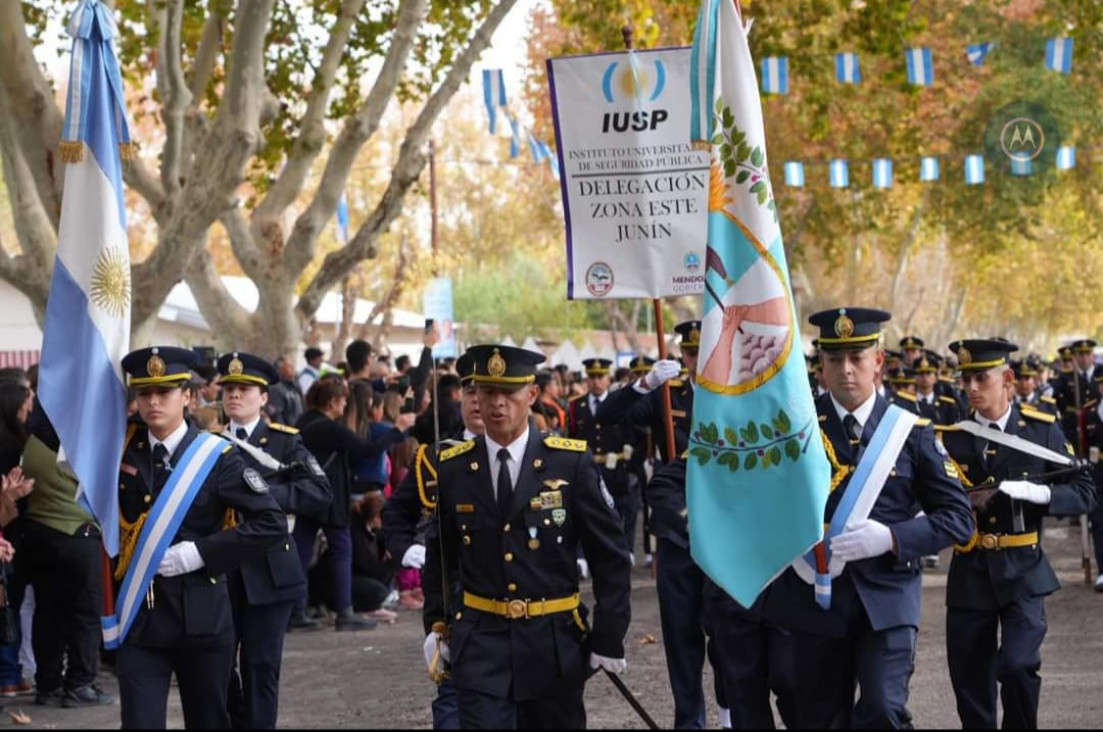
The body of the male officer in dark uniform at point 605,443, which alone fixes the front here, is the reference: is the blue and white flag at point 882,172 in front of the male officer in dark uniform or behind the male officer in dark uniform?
behind

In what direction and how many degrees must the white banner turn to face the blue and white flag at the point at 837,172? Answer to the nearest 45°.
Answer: approximately 180°

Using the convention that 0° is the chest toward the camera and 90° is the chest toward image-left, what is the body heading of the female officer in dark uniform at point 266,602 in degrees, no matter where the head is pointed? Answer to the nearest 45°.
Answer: approximately 45°

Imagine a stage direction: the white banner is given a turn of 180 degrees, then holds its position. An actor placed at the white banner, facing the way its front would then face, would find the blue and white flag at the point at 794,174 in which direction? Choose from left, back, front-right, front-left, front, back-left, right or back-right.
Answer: front

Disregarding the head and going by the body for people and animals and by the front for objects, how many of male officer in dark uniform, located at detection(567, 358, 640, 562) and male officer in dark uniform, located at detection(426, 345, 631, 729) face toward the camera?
2

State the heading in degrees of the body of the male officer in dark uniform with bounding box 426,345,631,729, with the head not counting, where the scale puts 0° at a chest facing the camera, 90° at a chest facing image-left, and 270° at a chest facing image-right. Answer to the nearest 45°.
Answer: approximately 0°

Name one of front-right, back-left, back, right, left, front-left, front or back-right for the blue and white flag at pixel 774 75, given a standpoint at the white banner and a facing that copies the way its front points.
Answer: back

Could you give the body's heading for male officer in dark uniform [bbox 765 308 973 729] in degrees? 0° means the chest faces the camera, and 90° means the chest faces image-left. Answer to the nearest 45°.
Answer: approximately 45°

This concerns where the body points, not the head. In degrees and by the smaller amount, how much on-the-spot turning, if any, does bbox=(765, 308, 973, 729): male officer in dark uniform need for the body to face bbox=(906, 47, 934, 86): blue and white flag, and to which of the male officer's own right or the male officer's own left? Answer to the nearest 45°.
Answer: approximately 135° to the male officer's own right
